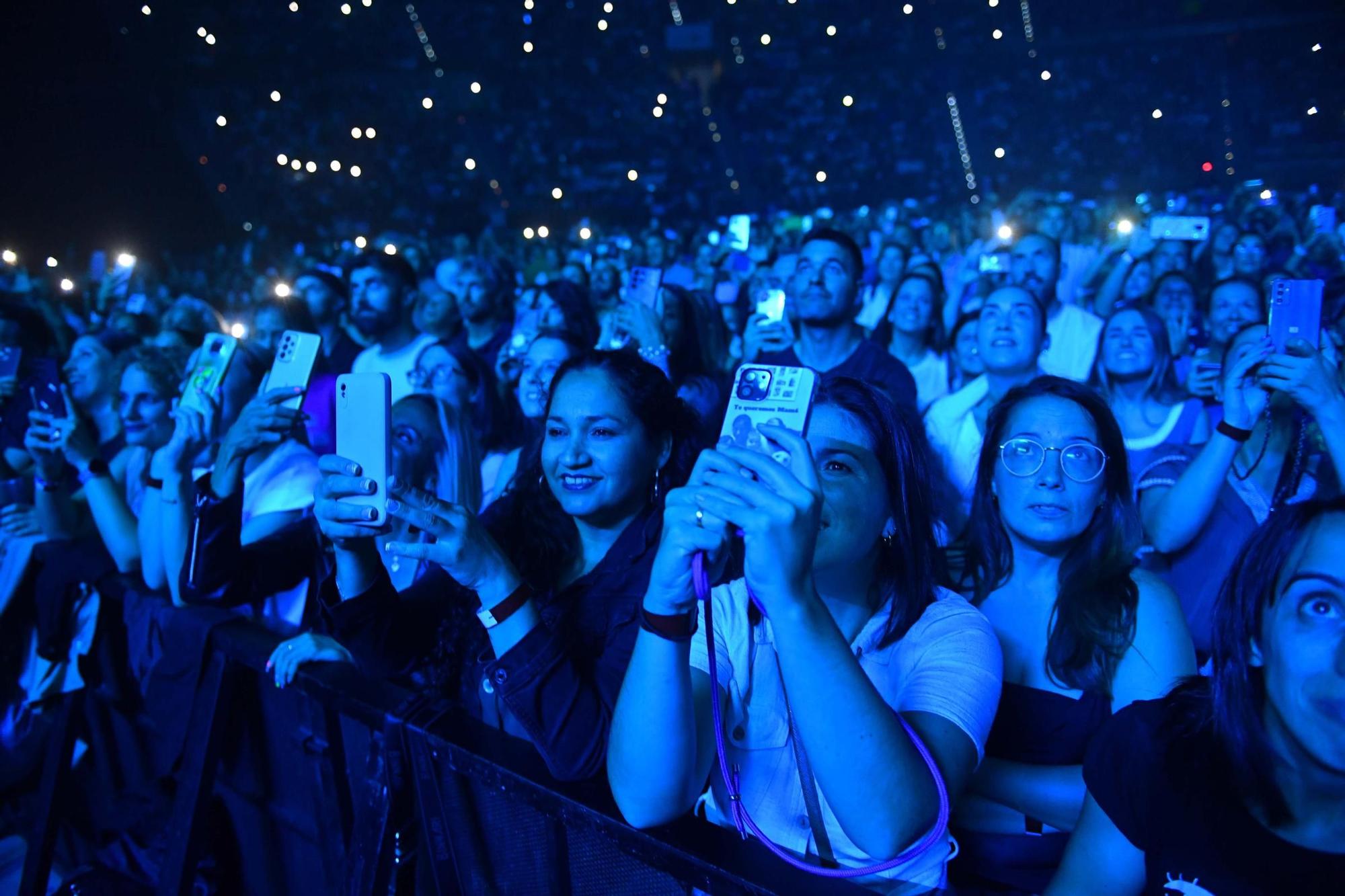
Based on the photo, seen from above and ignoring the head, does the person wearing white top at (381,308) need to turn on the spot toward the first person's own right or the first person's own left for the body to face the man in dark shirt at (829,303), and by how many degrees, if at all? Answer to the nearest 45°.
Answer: approximately 90° to the first person's own left

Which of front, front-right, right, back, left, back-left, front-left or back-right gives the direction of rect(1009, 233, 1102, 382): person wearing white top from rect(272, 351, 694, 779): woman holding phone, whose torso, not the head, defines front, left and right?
back

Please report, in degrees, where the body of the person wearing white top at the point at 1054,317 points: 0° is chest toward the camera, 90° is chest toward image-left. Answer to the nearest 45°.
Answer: approximately 45°

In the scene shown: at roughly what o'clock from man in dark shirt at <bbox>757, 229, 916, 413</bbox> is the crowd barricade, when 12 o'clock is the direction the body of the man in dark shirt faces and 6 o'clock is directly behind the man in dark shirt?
The crowd barricade is roughly at 11 o'clock from the man in dark shirt.

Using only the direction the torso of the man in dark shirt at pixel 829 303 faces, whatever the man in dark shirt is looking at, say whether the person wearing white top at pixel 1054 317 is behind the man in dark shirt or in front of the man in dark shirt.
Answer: behind

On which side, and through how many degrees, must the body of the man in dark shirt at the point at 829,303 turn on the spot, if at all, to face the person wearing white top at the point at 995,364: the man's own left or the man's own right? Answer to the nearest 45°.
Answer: approximately 90° to the man's own left
